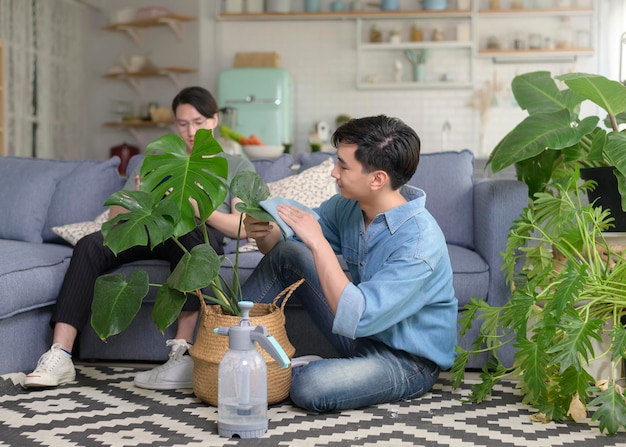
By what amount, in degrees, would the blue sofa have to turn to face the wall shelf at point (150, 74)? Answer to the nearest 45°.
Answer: approximately 180°

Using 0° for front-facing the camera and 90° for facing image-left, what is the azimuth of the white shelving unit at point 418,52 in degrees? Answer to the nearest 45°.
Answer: approximately 0°

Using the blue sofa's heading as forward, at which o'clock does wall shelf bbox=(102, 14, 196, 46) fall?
The wall shelf is roughly at 6 o'clock from the blue sofa.

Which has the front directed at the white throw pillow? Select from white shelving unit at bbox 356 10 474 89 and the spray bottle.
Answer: the white shelving unit

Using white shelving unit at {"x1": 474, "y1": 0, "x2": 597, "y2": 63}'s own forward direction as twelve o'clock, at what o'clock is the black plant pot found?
The black plant pot is roughly at 12 o'clock from the white shelving unit.

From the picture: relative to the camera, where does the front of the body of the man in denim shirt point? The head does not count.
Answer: to the viewer's left

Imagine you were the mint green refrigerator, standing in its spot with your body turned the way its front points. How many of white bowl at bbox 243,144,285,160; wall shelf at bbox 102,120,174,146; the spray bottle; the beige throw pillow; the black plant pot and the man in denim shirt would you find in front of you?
5

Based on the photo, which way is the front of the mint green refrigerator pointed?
toward the camera

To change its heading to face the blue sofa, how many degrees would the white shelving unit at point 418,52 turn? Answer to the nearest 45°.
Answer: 0° — it already faces it

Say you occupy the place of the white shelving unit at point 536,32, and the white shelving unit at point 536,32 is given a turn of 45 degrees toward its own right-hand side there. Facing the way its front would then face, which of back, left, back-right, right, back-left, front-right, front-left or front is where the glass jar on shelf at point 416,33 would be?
front-right

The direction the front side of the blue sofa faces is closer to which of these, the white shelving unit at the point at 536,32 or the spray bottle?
the spray bottle

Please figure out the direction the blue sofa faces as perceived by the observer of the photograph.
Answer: facing the viewer

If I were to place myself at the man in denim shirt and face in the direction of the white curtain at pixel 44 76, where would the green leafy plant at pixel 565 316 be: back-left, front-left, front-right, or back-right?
back-right

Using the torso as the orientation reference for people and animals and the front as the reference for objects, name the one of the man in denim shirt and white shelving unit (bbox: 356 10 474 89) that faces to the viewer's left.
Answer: the man in denim shirt

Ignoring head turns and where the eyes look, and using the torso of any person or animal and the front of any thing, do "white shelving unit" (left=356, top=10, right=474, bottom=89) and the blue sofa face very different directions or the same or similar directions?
same or similar directions
